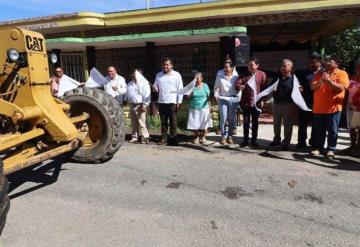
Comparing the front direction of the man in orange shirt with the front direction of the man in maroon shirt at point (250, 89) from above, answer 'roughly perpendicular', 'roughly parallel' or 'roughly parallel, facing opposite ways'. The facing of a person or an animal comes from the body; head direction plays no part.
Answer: roughly parallel

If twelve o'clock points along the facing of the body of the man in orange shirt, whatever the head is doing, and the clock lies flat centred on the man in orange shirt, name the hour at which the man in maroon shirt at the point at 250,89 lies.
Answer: The man in maroon shirt is roughly at 2 o'clock from the man in orange shirt.

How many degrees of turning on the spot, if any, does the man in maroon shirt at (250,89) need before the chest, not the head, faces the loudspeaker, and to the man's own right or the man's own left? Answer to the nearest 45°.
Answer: approximately 135° to the man's own right

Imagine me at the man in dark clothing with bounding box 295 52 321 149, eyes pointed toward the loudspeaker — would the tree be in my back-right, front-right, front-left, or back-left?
front-right

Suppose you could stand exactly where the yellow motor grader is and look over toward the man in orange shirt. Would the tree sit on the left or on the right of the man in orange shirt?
left

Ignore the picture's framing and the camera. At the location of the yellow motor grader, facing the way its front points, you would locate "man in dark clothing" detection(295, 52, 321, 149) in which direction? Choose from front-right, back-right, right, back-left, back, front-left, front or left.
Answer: front-left

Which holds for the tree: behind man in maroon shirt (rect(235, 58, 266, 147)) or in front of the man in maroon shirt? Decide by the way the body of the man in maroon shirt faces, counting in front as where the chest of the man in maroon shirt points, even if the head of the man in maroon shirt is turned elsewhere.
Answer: behind

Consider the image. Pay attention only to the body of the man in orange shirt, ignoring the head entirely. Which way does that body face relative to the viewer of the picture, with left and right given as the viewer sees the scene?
facing the viewer and to the left of the viewer

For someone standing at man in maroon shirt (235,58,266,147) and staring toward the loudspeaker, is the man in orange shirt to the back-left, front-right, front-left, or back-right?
back-right

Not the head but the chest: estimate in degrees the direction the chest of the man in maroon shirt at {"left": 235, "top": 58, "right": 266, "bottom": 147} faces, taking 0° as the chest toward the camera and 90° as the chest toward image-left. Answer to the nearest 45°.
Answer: approximately 45°

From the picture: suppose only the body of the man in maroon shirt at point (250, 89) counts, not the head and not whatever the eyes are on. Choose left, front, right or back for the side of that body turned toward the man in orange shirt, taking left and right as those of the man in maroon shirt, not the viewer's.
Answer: left

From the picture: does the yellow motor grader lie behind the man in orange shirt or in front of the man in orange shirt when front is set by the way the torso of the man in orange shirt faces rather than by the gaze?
in front
